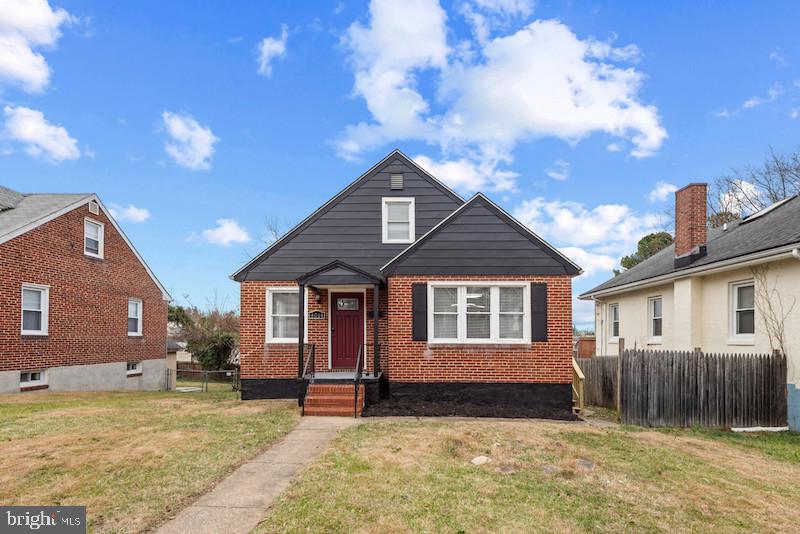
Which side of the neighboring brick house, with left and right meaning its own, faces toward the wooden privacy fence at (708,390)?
left

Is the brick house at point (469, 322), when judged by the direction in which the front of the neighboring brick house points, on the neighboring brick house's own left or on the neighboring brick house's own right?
on the neighboring brick house's own left

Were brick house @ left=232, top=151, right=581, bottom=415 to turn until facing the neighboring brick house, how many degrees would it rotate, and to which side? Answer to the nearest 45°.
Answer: approximately 135° to its right

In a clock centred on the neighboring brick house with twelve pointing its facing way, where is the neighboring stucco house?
The neighboring stucco house is roughly at 9 o'clock from the neighboring brick house.

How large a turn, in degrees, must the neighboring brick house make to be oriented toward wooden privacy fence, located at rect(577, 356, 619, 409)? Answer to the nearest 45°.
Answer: approximately 90° to its left

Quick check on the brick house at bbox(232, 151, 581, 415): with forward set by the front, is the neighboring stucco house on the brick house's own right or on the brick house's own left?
on the brick house's own left

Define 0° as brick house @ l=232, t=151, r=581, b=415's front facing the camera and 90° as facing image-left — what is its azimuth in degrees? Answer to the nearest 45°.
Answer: approximately 0°

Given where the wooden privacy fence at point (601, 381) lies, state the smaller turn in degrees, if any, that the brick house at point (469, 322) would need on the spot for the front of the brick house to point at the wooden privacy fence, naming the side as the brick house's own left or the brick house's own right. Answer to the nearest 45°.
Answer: approximately 135° to the brick house's own left
